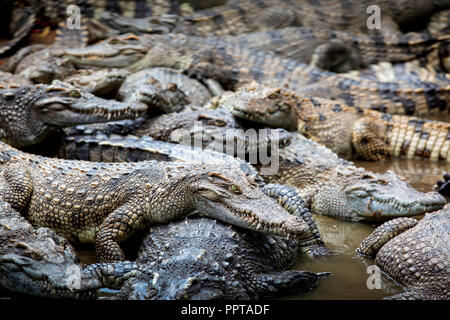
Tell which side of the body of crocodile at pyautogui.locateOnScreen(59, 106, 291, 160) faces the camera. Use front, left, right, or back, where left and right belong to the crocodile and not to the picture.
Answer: right

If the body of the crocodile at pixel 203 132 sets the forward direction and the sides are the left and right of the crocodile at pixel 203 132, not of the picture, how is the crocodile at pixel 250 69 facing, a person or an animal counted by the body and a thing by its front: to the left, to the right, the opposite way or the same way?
the opposite way

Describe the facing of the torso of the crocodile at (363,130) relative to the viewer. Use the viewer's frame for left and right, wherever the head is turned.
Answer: facing to the left of the viewer

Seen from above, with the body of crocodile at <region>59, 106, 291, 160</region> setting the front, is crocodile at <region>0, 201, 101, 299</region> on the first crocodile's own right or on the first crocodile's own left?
on the first crocodile's own right

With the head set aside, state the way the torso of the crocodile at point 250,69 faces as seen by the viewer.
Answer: to the viewer's left

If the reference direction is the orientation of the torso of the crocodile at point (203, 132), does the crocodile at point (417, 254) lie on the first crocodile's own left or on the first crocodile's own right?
on the first crocodile's own right

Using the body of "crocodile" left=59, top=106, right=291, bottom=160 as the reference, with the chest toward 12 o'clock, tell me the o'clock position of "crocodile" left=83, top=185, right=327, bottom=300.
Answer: "crocodile" left=83, top=185, right=327, bottom=300 is roughly at 3 o'clock from "crocodile" left=59, top=106, right=291, bottom=160.

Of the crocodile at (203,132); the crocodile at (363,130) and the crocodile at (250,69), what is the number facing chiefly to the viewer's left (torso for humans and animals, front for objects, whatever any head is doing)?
2

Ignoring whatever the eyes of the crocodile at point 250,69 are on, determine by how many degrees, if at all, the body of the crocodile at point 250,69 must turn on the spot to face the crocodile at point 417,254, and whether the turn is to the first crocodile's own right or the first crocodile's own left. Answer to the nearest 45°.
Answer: approximately 90° to the first crocodile's own left

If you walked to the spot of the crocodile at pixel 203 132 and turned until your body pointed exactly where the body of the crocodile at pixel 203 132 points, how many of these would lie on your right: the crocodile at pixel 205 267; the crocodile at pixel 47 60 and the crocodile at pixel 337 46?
1

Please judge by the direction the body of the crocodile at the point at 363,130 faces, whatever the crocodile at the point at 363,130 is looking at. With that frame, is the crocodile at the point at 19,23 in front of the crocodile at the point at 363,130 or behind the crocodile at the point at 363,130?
in front
